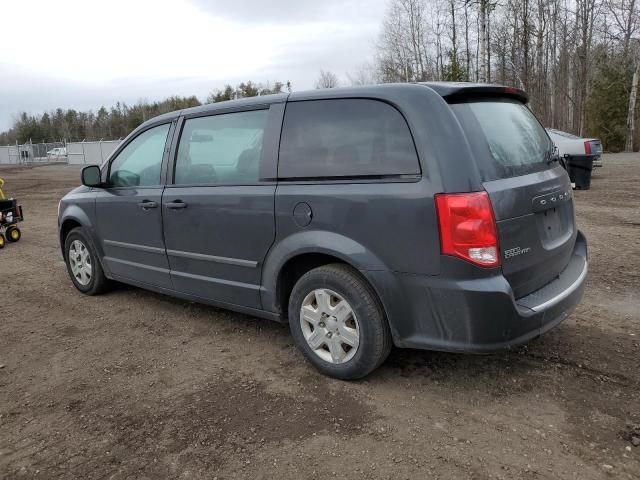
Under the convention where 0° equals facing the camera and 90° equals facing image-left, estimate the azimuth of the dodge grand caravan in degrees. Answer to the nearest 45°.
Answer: approximately 135°

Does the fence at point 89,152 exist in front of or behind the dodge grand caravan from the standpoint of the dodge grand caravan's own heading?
in front

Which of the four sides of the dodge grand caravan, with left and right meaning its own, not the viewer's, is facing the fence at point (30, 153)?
front

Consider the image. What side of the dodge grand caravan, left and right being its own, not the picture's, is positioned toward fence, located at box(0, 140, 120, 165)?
front

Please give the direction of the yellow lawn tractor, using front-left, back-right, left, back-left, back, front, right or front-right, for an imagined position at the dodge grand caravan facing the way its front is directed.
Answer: front
